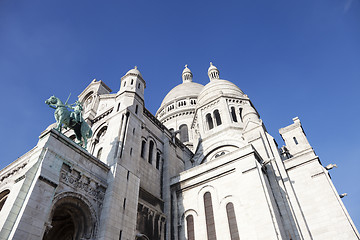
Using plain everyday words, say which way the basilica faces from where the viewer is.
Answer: facing the viewer and to the left of the viewer

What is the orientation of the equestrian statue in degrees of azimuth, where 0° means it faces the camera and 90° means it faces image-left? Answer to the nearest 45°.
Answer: approximately 45°
